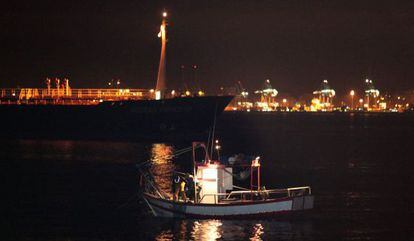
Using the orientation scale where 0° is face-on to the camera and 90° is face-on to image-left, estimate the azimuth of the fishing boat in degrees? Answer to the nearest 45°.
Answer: approximately 90°
